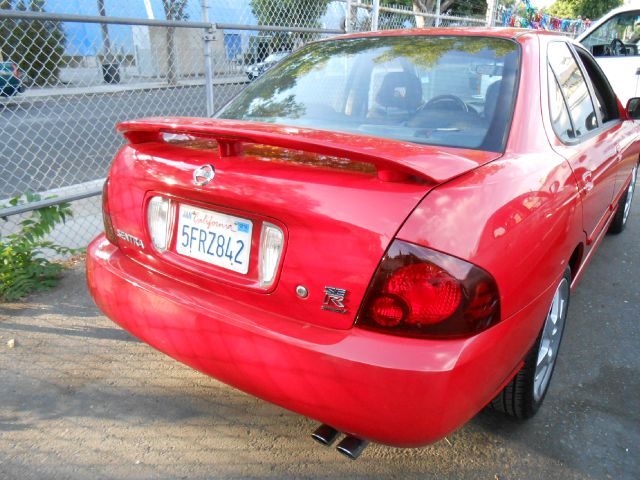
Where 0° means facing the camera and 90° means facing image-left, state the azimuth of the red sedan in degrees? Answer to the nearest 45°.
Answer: approximately 225°

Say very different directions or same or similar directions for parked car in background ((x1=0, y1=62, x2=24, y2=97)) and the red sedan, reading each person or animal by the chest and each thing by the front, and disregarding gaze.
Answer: very different directions

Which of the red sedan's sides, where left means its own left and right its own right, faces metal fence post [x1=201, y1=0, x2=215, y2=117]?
left

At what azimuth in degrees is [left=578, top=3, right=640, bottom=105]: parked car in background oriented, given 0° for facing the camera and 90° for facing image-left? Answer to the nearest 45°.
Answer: approximately 90°

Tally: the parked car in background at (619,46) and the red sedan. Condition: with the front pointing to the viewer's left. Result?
1

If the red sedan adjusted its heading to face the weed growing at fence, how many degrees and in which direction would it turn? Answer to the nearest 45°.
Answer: approximately 90° to its left

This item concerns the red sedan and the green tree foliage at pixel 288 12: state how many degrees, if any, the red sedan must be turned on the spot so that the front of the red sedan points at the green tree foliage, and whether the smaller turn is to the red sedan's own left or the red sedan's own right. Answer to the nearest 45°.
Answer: approximately 45° to the red sedan's own left

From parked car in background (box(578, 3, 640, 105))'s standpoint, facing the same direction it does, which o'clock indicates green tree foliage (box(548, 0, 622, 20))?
The green tree foliage is roughly at 3 o'clock from the parked car in background.
